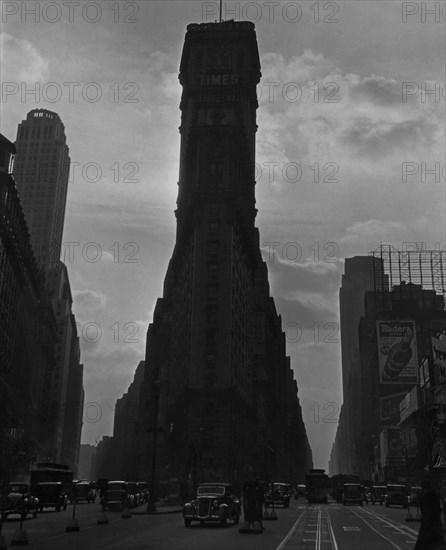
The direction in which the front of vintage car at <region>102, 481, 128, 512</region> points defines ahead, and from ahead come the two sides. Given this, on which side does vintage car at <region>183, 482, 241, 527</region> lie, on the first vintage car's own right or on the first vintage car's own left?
on the first vintage car's own left

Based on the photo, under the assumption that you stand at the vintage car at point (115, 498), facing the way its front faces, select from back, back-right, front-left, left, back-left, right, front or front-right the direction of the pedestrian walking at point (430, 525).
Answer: front-left
